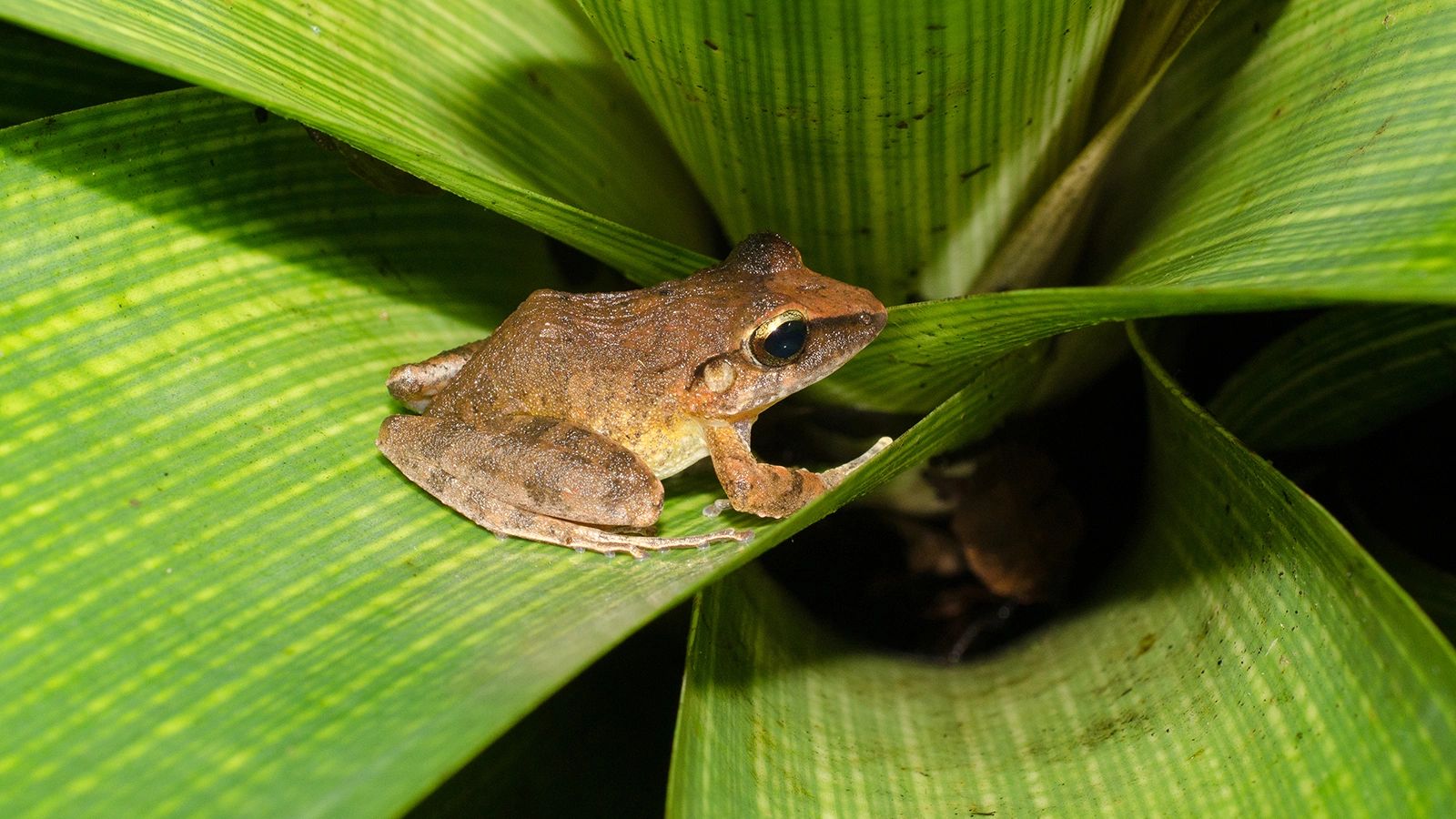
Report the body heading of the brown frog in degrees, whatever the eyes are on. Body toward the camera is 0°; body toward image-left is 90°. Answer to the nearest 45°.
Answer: approximately 270°

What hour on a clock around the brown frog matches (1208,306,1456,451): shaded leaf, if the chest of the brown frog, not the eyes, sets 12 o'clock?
The shaded leaf is roughly at 12 o'clock from the brown frog.
